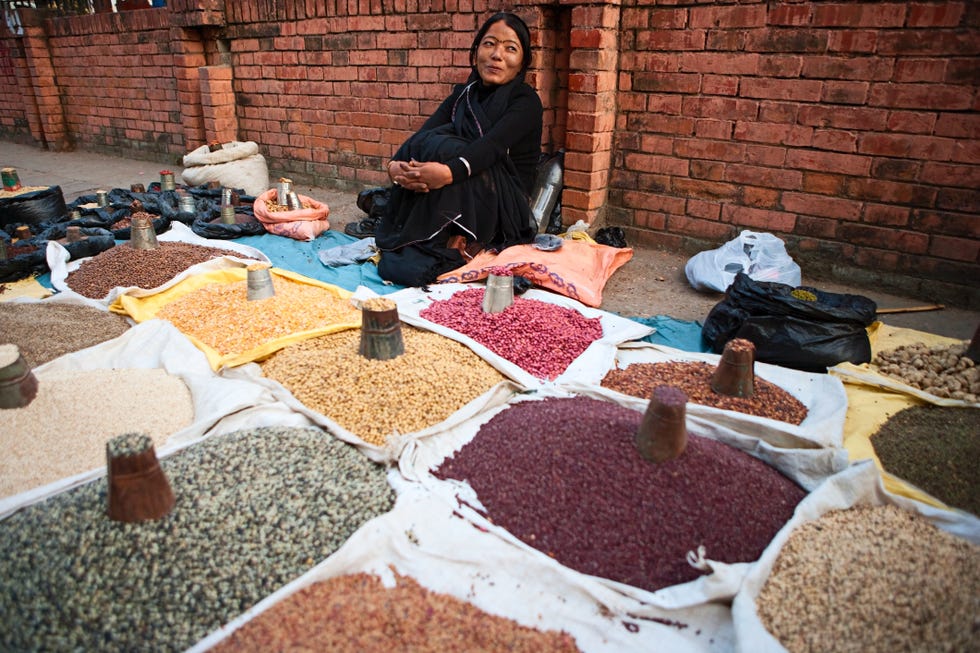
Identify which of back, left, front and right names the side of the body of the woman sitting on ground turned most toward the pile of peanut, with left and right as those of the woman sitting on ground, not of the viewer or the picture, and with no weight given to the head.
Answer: left

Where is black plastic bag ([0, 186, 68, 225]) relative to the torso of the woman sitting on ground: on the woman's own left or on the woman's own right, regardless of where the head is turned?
on the woman's own right

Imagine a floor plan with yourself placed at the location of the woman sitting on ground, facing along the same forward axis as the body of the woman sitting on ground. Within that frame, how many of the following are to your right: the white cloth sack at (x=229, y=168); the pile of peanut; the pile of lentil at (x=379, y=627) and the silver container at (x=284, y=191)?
2

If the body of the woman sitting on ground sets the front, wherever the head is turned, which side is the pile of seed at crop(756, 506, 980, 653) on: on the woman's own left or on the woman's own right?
on the woman's own left

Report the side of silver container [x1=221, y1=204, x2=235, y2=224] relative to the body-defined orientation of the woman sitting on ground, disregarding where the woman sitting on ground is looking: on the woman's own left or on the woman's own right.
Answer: on the woman's own right

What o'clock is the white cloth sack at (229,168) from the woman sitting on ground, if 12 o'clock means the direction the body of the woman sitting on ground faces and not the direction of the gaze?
The white cloth sack is roughly at 3 o'clock from the woman sitting on ground.

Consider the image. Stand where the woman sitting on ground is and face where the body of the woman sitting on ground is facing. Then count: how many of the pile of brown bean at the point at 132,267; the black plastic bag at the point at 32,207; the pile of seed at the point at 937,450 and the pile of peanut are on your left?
2

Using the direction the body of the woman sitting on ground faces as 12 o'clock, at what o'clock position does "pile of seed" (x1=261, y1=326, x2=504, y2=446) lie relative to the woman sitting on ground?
The pile of seed is roughly at 11 o'clock from the woman sitting on ground.

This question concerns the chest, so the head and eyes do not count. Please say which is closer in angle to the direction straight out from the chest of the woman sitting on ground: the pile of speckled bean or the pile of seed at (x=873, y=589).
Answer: the pile of speckled bean

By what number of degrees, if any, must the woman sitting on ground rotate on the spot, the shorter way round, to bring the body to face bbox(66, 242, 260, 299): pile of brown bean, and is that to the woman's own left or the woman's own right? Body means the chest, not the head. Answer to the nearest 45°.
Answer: approximately 45° to the woman's own right

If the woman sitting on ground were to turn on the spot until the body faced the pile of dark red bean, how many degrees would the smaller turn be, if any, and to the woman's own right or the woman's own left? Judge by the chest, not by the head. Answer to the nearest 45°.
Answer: approximately 45° to the woman's own left

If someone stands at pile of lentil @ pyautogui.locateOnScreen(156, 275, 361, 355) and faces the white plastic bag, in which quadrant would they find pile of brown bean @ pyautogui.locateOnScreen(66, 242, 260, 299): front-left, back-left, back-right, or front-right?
back-left

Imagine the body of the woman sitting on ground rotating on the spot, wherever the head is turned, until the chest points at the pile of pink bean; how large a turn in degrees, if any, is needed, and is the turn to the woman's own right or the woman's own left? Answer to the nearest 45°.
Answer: approximately 45° to the woman's own left

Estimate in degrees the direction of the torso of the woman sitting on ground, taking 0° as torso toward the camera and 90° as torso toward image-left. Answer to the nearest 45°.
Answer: approximately 45°

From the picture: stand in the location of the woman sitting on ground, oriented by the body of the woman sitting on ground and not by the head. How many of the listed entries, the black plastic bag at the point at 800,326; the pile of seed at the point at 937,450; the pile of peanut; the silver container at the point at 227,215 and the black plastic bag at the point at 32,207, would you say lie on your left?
3

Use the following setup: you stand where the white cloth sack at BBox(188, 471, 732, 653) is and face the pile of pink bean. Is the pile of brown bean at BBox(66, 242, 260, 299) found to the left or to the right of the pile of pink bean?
left

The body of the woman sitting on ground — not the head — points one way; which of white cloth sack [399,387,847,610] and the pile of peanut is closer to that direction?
the white cloth sack

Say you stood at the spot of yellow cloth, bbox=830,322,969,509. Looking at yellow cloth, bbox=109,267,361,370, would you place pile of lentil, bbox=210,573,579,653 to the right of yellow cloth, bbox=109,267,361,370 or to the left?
left
